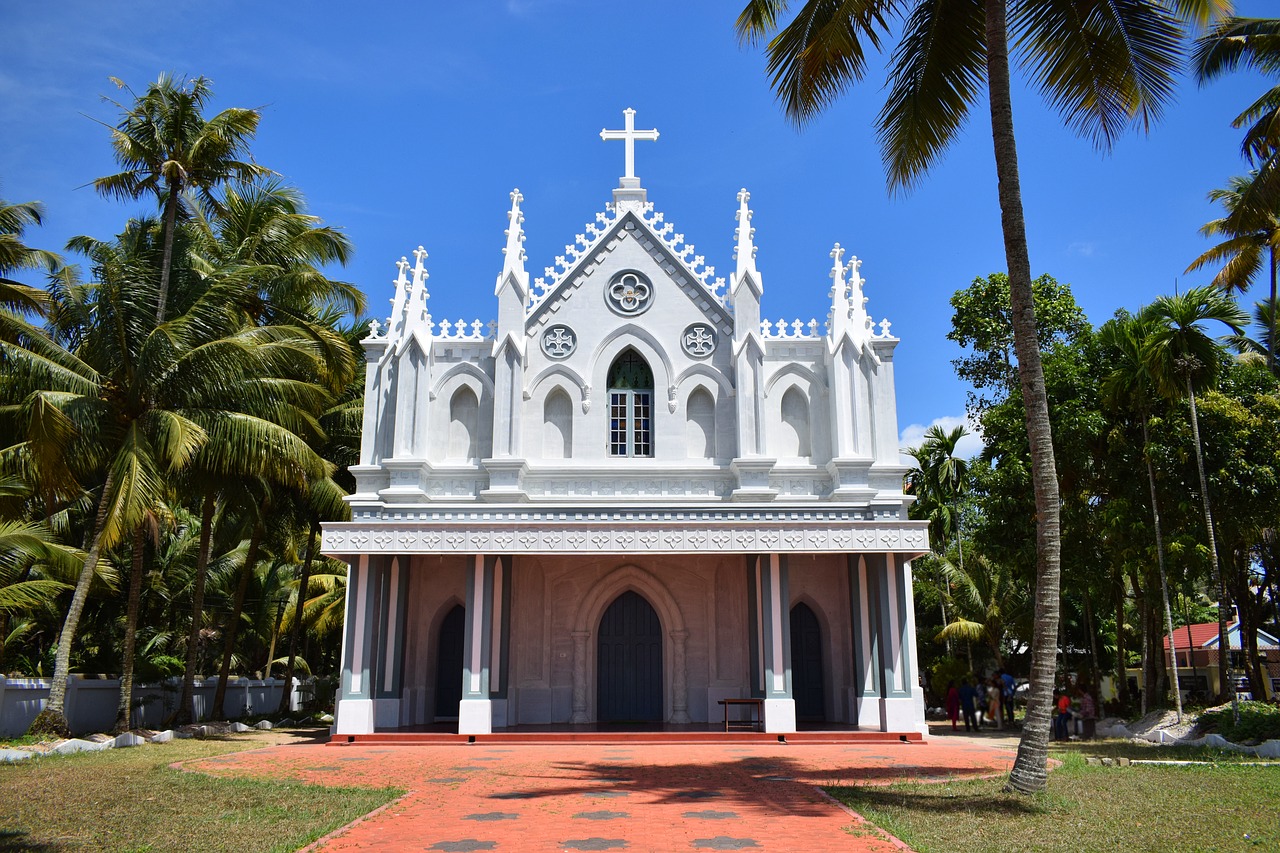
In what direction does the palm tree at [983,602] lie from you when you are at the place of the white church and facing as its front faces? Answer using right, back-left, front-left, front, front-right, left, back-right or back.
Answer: back-left

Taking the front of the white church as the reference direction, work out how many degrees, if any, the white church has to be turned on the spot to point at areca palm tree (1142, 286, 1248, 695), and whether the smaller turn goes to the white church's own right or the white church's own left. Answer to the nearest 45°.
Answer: approximately 90° to the white church's own left

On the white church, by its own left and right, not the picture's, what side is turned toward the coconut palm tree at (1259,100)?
left

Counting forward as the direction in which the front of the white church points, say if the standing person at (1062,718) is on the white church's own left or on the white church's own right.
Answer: on the white church's own left

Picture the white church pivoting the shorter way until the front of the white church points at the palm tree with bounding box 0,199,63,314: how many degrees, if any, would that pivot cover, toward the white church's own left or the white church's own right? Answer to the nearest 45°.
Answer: approximately 90° to the white church's own right

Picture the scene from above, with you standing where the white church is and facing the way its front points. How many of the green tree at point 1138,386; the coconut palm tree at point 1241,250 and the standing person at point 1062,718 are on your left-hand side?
3

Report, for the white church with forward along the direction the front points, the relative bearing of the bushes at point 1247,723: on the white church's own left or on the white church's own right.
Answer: on the white church's own left

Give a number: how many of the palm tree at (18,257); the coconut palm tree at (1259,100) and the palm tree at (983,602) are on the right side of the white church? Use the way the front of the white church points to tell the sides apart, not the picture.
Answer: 1
